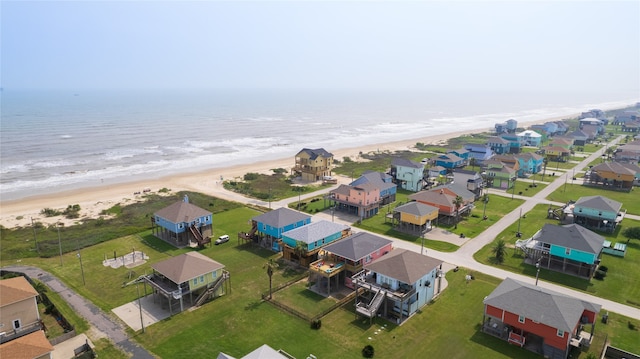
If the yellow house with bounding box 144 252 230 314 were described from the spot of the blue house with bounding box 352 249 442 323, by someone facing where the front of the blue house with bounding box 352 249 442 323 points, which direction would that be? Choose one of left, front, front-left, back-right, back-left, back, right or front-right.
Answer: front-right

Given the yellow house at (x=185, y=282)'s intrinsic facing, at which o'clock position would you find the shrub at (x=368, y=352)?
The shrub is roughly at 9 o'clock from the yellow house.

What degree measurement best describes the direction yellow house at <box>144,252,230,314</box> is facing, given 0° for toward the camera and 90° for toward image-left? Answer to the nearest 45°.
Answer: approximately 45°

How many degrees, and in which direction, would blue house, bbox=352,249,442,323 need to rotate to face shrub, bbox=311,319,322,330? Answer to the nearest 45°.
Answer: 0° — it already faces it

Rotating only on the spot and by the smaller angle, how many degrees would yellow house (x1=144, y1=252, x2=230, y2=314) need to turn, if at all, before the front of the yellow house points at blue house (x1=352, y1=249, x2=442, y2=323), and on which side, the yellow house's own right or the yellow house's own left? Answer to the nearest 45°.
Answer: approximately 90° to the yellow house's own left

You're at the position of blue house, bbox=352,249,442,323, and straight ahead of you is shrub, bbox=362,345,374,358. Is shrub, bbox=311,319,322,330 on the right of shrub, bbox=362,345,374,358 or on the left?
right

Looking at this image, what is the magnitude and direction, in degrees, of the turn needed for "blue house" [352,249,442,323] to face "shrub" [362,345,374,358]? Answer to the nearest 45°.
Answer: approximately 45° to its left
